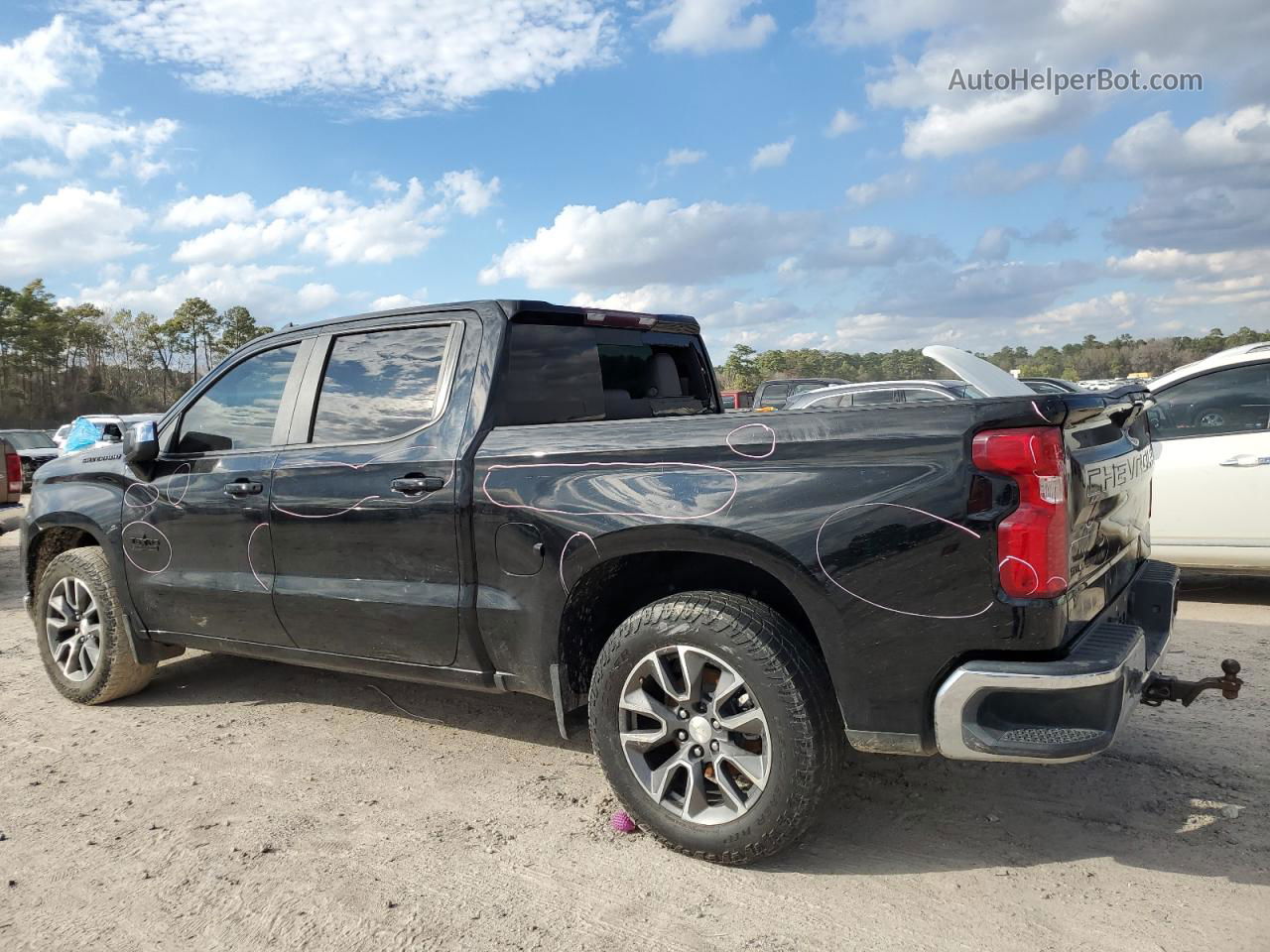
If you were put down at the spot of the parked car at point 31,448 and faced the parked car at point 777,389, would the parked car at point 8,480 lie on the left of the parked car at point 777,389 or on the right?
right

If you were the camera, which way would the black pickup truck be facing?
facing away from the viewer and to the left of the viewer

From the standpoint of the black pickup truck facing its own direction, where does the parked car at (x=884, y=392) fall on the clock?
The parked car is roughly at 2 o'clock from the black pickup truck.

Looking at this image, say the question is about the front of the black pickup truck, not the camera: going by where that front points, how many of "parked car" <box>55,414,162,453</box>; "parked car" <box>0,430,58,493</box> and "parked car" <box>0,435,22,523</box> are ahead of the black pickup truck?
3

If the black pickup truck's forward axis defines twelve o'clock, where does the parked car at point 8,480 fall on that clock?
The parked car is roughly at 12 o'clock from the black pickup truck.

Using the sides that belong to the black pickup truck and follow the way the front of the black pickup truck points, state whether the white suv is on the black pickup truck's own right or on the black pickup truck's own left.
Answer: on the black pickup truck's own right

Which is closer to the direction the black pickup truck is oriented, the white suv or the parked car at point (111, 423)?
the parked car
